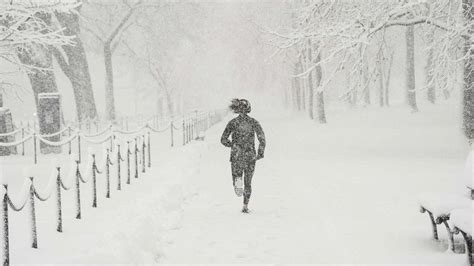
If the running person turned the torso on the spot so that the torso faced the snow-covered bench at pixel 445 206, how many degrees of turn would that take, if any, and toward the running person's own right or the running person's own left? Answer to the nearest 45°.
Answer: approximately 135° to the running person's own right

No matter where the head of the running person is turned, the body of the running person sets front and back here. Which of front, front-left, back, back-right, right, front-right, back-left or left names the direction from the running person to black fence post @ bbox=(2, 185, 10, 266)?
back-left

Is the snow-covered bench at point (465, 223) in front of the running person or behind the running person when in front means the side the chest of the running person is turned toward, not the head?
behind

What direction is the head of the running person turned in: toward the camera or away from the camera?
away from the camera

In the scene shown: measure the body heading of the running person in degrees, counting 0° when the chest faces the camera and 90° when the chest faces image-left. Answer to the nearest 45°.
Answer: approximately 180°

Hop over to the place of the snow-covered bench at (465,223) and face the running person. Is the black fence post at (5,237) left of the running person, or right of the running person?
left
